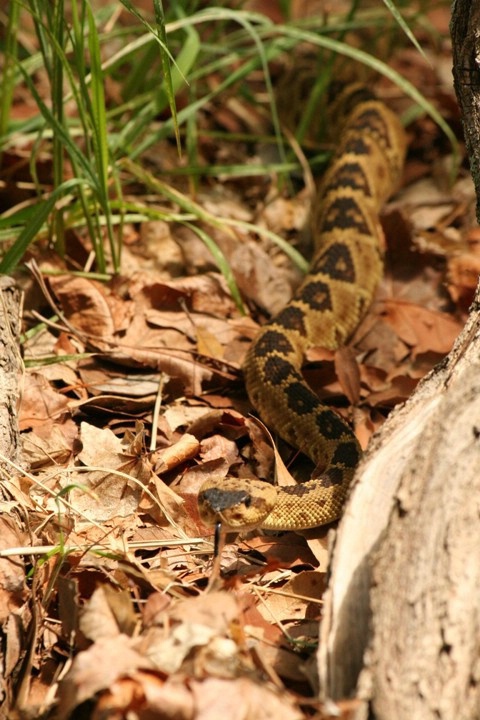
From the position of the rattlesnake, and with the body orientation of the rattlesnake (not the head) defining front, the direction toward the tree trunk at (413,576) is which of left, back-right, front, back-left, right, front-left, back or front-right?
front-left

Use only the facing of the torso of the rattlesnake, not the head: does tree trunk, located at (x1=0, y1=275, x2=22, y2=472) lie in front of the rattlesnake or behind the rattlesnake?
in front

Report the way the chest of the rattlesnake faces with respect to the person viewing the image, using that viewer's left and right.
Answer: facing the viewer and to the left of the viewer
